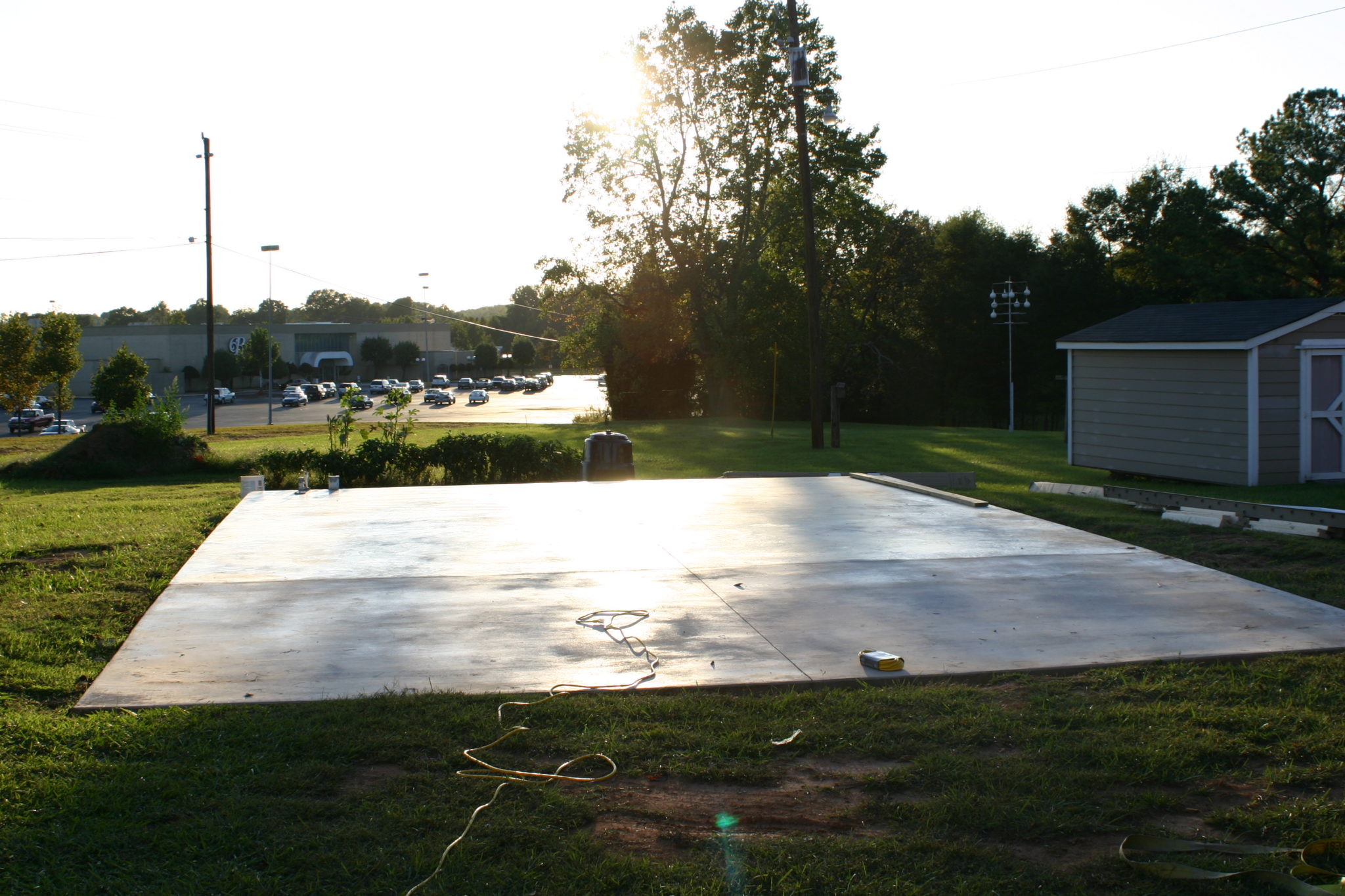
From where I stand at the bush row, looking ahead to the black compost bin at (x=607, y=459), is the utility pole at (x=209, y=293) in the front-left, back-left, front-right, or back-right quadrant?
back-left

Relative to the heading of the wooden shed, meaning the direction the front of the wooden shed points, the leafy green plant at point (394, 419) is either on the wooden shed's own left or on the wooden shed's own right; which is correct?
on the wooden shed's own right

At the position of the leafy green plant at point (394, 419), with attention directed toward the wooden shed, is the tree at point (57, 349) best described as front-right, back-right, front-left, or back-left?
back-left

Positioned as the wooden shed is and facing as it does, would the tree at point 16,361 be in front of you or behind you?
behind

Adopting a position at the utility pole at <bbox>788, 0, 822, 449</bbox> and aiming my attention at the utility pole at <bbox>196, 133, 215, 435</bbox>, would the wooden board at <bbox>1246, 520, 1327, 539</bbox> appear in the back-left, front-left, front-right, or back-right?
back-left

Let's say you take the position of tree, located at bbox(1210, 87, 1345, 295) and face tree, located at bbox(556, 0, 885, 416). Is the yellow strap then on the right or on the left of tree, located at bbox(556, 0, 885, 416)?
left

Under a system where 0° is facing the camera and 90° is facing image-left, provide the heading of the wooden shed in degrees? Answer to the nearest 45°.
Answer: approximately 315°

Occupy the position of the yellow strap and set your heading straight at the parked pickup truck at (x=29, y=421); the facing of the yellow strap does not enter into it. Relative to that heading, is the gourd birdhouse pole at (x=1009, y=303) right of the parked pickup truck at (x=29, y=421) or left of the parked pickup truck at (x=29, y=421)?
right

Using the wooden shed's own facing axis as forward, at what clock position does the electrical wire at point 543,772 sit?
The electrical wire is roughly at 2 o'clock from the wooden shed.

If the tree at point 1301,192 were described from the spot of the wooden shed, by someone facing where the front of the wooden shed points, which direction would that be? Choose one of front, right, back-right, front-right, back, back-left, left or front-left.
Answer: back-left

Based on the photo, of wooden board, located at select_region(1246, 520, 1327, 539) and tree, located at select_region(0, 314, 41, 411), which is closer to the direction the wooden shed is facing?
the wooden board

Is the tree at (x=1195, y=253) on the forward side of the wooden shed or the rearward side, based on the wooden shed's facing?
on the rearward side

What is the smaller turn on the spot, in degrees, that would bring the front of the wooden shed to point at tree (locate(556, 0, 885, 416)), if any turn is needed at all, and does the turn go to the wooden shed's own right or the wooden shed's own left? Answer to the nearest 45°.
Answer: approximately 180°

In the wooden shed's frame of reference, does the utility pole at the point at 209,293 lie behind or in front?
behind

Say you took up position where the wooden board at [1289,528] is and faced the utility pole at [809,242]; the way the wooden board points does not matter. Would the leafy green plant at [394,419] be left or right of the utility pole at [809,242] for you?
left
